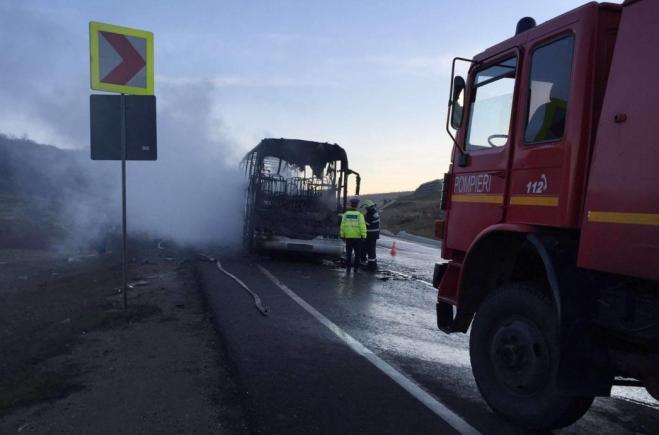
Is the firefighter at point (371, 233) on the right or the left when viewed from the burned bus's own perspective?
on its left

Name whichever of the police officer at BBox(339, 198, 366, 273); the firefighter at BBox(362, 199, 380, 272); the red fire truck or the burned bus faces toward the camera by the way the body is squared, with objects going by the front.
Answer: the burned bus

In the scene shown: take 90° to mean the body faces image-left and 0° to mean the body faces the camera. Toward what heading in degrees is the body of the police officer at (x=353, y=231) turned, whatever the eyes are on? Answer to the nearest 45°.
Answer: approximately 180°

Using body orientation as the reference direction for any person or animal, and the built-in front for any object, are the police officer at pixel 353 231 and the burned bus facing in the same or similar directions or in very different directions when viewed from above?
very different directions
